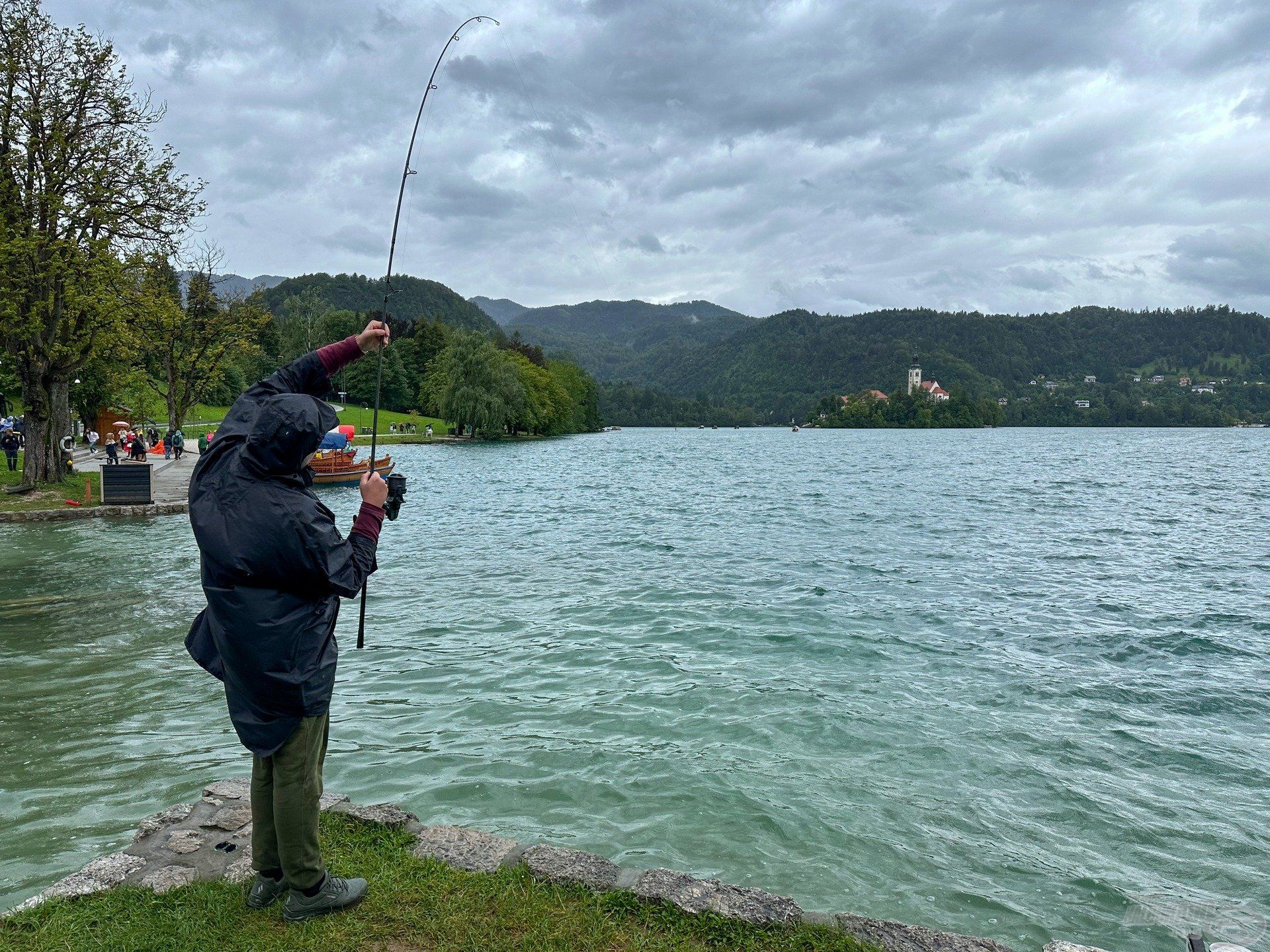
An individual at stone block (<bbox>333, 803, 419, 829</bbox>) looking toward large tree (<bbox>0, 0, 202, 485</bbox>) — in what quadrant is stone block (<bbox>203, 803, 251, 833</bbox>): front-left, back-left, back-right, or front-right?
front-left

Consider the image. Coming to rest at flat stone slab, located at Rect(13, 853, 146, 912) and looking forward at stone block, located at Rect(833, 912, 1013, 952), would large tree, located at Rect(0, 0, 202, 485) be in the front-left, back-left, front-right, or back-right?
back-left

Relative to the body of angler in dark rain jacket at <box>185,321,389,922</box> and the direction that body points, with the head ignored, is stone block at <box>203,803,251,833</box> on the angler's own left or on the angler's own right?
on the angler's own left

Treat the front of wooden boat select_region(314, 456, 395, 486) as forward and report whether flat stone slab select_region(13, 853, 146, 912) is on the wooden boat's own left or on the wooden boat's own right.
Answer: on the wooden boat's own right

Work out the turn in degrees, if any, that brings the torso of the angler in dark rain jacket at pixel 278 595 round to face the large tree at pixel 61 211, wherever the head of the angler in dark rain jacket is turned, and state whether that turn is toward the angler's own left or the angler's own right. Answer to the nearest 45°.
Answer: approximately 45° to the angler's own left

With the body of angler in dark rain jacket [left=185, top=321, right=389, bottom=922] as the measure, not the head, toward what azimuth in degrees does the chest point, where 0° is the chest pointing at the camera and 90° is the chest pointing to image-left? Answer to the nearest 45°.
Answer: approximately 225°

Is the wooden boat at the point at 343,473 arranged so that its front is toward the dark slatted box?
no

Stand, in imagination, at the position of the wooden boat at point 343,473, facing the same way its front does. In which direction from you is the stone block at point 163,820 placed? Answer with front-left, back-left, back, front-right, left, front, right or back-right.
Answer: right

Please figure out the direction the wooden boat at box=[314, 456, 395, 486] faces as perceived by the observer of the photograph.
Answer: facing to the right of the viewer

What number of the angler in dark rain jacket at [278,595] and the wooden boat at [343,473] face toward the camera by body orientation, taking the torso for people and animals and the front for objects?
0

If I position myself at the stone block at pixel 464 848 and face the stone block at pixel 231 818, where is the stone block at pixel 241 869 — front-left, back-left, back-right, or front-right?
front-left

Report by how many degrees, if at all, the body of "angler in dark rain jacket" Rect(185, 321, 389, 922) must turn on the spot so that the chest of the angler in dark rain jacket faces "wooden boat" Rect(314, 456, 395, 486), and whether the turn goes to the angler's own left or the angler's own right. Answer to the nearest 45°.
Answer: approximately 45° to the angler's own left

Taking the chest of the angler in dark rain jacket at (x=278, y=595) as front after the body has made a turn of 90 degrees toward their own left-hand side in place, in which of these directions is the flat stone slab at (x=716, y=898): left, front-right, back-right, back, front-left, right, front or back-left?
back-right

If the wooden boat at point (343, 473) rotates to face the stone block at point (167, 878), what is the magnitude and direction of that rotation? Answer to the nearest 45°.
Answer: approximately 90° to its right
